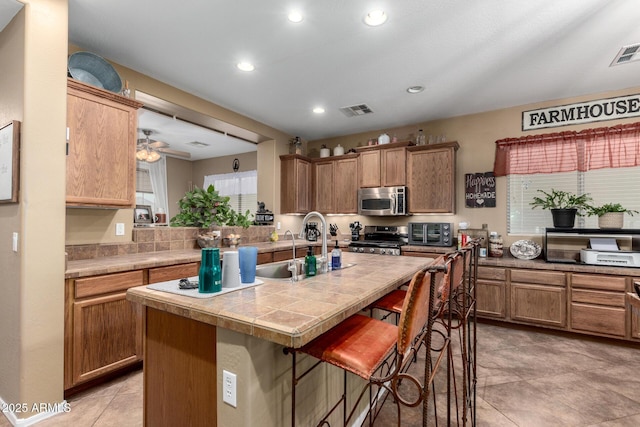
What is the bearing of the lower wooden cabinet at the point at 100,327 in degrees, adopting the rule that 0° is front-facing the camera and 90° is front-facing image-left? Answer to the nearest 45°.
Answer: approximately 315°

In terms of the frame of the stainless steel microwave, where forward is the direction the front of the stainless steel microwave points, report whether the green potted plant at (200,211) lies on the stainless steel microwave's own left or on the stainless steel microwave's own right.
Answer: on the stainless steel microwave's own right

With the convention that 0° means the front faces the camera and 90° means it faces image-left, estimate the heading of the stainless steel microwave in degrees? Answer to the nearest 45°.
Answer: approximately 0°

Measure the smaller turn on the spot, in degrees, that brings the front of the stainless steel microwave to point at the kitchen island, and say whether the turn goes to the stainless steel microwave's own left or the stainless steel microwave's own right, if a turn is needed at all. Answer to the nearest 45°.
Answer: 0° — it already faces it

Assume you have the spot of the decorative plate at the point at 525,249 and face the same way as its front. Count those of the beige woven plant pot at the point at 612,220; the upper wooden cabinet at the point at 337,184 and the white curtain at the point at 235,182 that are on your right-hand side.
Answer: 2

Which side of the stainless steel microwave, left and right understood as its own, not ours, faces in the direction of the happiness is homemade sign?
left

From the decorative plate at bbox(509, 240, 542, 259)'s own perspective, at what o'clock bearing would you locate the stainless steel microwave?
The stainless steel microwave is roughly at 3 o'clock from the decorative plate.

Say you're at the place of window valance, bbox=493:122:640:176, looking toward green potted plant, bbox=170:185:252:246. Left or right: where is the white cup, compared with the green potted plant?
left

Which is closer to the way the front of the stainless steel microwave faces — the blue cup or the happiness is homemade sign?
the blue cup

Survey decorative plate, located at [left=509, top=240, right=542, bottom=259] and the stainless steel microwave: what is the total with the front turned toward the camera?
2
